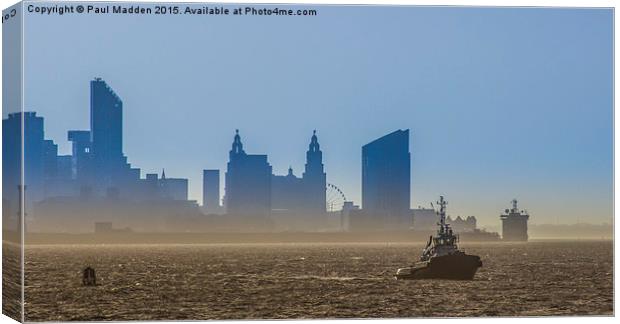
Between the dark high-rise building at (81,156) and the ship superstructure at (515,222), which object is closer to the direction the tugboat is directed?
the ship superstructure

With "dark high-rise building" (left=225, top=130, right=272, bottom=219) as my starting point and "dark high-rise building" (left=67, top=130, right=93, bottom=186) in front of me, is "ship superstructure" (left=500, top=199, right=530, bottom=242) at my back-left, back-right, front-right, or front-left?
back-left

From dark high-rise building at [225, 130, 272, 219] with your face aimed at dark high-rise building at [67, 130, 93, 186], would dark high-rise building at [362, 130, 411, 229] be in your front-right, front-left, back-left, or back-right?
back-left

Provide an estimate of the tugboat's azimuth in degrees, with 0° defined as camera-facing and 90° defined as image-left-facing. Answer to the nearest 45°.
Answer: approximately 270°

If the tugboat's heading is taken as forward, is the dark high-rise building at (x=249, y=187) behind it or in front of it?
behind

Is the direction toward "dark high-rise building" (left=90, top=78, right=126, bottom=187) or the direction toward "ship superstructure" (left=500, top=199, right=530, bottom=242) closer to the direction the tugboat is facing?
the ship superstructure

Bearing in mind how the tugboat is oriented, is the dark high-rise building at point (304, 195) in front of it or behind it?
behind

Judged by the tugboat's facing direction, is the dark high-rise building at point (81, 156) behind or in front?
behind
